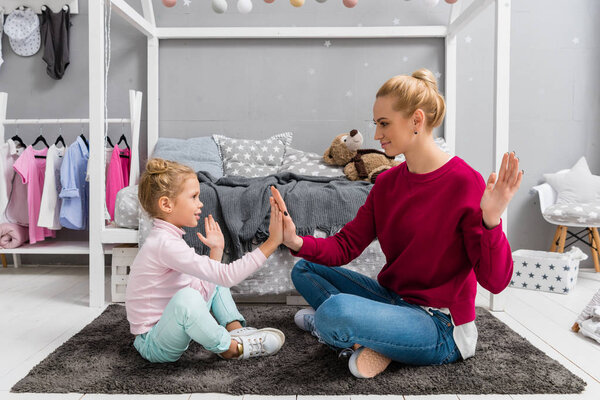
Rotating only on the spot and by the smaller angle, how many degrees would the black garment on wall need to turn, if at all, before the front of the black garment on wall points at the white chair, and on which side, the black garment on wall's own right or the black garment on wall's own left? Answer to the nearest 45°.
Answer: approximately 45° to the black garment on wall's own left

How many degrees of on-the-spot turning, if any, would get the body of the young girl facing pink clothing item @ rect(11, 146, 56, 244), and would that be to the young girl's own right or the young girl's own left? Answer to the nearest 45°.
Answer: approximately 135° to the young girl's own left

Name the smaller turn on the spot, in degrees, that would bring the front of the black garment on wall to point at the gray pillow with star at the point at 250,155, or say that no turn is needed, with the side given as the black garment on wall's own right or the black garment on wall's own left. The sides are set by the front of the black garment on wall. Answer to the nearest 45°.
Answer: approximately 45° to the black garment on wall's own left

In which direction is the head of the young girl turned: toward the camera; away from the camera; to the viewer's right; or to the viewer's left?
to the viewer's right

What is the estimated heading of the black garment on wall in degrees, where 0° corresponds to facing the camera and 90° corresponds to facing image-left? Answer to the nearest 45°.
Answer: approximately 0°

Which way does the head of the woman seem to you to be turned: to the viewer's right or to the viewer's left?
to the viewer's left

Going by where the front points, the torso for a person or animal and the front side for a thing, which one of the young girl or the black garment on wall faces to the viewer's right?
the young girl

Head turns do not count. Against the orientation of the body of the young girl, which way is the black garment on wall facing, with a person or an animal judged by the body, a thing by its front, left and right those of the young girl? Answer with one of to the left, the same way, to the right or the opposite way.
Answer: to the right

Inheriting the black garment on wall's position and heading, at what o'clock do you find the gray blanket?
The gray blanket is roughly at 11 o'clock from the black garment on wall.

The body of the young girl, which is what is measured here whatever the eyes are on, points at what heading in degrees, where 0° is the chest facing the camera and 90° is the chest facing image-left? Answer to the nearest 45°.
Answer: approximately 270°

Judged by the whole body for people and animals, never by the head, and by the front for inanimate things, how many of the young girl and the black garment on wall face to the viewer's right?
1
